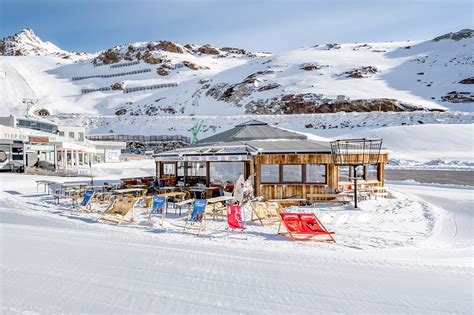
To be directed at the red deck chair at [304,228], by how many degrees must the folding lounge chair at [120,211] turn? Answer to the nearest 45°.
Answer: approximately 90° to its left

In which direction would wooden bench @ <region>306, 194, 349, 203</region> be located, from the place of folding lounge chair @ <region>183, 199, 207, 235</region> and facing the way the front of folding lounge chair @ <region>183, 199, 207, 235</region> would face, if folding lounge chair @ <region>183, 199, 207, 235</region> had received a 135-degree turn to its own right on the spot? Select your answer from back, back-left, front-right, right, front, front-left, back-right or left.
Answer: front-right

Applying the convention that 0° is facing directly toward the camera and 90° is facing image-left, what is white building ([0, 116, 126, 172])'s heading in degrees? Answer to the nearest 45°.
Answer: approximately 315°

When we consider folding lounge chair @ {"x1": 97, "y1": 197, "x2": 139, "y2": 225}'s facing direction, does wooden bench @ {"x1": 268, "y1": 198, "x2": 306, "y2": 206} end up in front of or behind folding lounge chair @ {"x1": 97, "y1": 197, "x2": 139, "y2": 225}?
behind

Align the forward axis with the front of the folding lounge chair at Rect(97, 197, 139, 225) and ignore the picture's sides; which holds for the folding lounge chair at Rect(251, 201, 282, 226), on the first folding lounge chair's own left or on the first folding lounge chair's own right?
on the first folding lounge chair's own left

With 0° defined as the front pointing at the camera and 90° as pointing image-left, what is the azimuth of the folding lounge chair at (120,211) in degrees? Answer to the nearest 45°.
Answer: approximately 45°

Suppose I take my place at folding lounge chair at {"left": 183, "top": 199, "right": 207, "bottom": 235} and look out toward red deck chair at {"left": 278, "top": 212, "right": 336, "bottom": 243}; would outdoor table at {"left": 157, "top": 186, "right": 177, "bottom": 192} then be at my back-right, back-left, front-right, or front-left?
back-left

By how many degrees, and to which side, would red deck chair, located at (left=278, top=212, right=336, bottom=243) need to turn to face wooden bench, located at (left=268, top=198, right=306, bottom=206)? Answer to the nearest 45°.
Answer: approximately 135° to its left

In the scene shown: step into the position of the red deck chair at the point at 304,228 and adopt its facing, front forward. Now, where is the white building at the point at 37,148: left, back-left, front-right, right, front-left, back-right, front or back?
back

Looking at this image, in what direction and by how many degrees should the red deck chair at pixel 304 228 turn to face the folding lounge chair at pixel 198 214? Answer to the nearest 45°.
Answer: approximately 135° to its right
